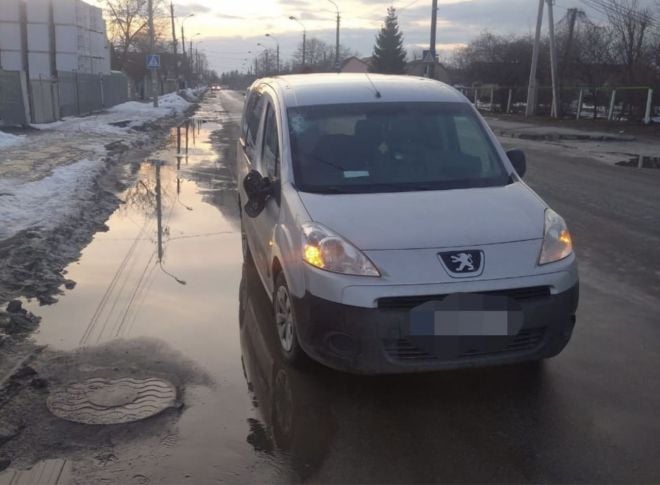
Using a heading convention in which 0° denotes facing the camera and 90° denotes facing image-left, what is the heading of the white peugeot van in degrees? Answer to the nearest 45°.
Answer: approximately 315°

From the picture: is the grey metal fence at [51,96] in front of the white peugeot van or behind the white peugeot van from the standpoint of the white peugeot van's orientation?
behind

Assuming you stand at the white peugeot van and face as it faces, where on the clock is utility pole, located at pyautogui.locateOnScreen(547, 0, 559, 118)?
The utility pole is roughly at 8 o'clock from the white peugeot van.

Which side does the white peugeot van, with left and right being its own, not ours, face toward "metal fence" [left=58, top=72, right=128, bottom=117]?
back

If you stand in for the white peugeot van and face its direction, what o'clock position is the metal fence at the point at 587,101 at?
The metal fence is roughly at 8 o'clock from the white peugeot van.

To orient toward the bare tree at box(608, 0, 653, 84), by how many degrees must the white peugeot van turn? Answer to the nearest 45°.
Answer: approximately 135° to its left

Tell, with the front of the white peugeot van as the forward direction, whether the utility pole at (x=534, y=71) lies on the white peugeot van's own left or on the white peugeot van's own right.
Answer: on the white peugeot van's own left

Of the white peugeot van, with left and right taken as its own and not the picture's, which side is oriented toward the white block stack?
back
